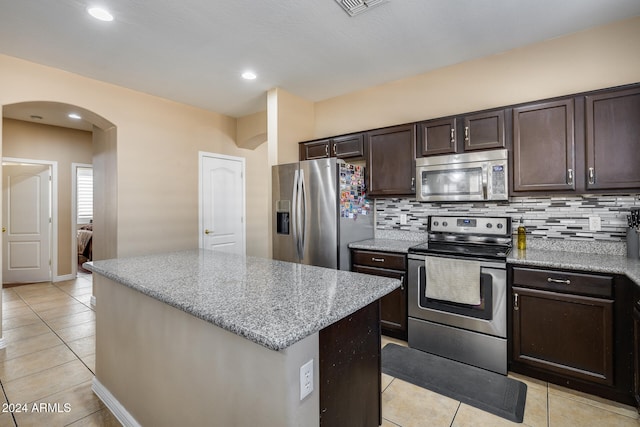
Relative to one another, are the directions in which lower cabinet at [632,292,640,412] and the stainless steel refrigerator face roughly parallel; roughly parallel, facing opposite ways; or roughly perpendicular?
roughly perpendicular

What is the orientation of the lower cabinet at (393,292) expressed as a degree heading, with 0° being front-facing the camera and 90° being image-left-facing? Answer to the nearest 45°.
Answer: approximately 45°

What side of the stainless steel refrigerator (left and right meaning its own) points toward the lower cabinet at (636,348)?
left

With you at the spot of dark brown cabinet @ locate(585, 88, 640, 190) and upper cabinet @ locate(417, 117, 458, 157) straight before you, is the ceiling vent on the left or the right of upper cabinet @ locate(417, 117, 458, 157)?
left

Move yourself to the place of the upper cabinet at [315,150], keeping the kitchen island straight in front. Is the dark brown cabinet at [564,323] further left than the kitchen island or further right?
left

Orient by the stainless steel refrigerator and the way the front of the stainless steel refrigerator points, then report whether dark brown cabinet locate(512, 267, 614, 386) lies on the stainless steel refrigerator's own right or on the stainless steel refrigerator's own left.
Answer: on the stainless steel refrigerator's own left

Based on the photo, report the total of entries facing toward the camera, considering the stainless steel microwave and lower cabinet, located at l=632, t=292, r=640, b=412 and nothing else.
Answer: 1

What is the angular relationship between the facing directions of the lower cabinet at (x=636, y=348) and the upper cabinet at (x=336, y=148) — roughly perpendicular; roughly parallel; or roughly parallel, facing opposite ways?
roughly perpendicular

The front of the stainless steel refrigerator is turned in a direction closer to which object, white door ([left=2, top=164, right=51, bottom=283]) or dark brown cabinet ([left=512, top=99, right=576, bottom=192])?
the white door

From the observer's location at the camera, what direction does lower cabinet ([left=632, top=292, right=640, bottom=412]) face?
facing to the left of the viewer
